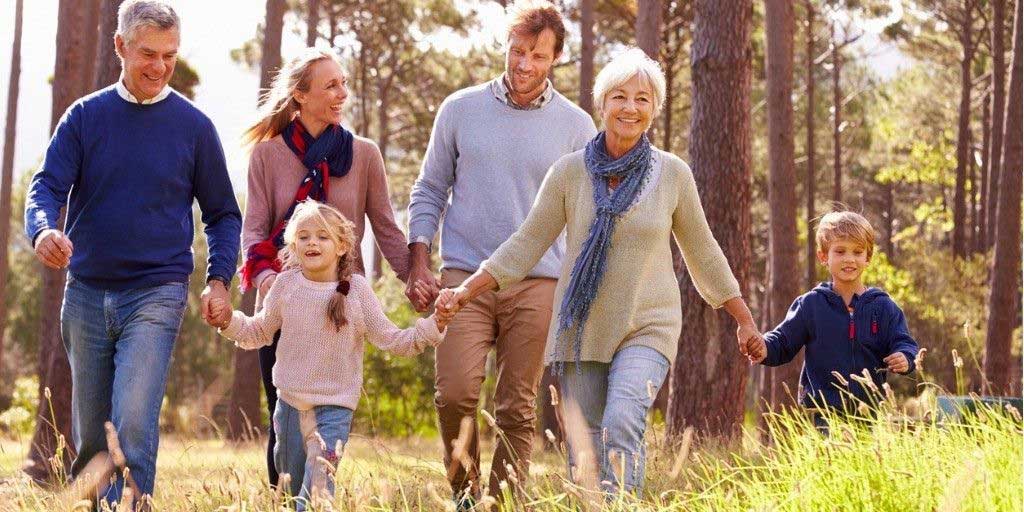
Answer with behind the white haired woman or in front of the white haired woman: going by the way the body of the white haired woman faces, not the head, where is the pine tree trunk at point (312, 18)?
behind

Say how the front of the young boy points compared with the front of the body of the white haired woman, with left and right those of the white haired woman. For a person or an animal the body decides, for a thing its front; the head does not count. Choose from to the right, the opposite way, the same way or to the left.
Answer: the same way

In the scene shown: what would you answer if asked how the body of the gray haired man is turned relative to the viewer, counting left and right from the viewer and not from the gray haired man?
facing the viewer

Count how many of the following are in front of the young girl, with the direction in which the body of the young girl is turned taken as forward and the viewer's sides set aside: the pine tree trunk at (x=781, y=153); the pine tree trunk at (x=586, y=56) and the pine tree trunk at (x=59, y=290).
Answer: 0

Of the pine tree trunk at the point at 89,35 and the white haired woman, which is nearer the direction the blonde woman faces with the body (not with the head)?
the white haired woman

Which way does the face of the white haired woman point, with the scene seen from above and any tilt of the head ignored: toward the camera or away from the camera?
toward the camera

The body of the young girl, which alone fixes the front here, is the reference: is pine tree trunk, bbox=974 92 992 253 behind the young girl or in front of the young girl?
behind

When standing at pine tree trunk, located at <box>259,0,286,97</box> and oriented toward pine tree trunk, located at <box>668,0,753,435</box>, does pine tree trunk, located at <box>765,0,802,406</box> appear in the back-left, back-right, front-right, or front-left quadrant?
front-left

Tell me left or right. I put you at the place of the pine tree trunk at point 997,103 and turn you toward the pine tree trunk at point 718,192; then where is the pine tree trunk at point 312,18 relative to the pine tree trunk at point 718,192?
right

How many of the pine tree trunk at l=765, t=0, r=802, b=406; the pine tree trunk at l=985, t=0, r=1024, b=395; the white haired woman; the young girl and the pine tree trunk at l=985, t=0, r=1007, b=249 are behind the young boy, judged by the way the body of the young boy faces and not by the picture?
3

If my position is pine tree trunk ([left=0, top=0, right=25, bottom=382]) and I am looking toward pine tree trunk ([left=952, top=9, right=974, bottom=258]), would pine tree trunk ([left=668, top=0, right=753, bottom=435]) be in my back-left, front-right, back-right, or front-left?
front-right

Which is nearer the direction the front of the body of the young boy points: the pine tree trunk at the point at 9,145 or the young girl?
the young girl

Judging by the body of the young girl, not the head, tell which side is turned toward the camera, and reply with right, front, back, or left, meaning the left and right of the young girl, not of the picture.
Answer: front

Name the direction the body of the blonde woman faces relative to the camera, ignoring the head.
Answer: toward the camera

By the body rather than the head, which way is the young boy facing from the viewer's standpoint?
toward the camera
